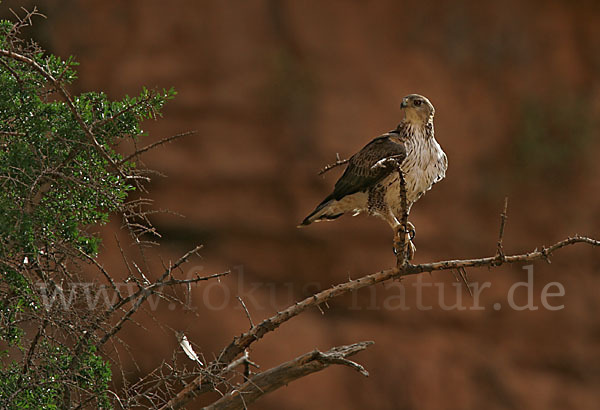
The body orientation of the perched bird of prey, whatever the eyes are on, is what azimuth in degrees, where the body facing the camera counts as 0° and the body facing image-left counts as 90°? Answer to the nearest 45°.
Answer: approximately 315°
